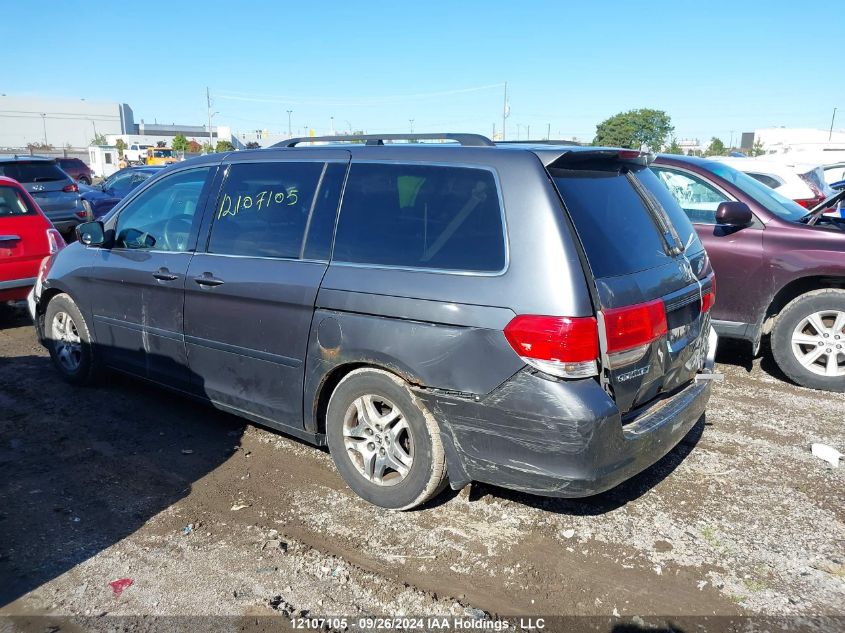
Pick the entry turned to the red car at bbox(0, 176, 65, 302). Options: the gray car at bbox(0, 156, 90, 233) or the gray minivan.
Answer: the gray minivan

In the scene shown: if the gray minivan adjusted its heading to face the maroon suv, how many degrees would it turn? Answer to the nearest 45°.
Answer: approximately 90° to its right

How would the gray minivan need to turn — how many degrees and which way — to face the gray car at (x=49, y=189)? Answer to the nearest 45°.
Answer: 0° — it already faces it

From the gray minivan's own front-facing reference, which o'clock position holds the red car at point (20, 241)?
The red car is roughly at 12 o'clock from the gray minivan.

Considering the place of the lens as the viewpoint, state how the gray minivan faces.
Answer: facing away from the viewer and to the left of the viewer

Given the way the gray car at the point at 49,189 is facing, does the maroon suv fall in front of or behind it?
behind

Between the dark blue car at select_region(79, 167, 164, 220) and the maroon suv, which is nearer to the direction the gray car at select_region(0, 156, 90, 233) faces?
the dark blue car

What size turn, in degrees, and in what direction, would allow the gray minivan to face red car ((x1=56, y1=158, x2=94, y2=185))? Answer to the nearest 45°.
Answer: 0° — it already faces it

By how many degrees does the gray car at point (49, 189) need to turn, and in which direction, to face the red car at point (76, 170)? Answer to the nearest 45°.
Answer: approximately 45° to its right

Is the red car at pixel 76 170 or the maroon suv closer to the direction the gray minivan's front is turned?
the red car

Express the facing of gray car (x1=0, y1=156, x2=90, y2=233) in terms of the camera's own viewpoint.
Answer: facing away from the viewer and to the left of the viewer

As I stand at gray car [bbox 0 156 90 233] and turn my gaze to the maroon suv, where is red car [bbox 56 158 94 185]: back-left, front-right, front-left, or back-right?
back-left
